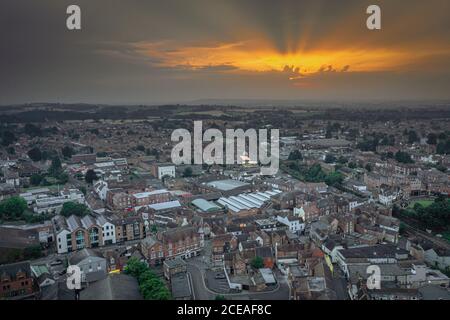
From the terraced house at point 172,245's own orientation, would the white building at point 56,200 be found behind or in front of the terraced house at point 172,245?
behind

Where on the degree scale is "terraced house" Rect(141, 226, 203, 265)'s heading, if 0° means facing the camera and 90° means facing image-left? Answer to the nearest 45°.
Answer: approximately 315°

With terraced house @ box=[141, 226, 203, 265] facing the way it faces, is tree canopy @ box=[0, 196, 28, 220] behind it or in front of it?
behind

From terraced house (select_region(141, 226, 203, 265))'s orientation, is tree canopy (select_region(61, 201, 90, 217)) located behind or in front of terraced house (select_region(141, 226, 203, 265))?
behind

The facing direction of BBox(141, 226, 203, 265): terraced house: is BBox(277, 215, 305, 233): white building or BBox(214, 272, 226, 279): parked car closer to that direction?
the parked car

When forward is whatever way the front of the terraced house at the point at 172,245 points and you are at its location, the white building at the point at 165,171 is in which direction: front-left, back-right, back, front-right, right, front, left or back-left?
back-left

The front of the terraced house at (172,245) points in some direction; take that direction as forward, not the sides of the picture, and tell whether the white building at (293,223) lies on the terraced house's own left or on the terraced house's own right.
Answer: on the terraced house's own left

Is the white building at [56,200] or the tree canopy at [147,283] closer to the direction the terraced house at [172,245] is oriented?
the tree canopy

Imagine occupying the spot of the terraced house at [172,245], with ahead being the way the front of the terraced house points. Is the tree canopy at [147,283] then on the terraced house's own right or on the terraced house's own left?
on the terraced house's own right
